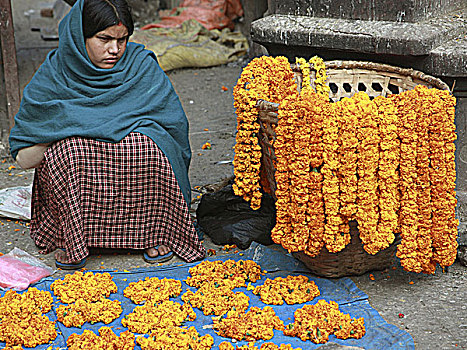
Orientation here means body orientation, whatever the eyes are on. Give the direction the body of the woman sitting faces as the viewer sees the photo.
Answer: toward the camera

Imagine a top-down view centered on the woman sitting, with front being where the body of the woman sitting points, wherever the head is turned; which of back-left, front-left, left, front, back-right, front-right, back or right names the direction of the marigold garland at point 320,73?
left

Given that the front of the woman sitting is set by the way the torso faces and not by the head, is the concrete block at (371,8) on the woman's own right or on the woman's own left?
on the woman's own left

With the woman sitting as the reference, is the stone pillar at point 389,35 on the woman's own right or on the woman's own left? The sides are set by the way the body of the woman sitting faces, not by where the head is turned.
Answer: on the woman's own left

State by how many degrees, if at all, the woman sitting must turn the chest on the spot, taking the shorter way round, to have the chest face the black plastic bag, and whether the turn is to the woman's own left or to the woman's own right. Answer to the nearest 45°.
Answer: approximately 90° to the woman's own left

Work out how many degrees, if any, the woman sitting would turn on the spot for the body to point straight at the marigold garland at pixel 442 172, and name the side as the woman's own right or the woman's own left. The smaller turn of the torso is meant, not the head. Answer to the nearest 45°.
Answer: approximately 45° to the woman's own left

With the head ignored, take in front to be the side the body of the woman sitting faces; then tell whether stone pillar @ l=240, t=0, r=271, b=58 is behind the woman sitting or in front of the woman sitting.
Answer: behind

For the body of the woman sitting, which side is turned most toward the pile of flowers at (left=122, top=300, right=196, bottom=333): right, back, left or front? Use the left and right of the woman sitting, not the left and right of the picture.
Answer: front

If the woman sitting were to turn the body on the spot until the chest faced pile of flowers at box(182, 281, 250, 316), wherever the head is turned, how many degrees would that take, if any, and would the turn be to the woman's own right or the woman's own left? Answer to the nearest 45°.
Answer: approximately 45° to the woman's own left

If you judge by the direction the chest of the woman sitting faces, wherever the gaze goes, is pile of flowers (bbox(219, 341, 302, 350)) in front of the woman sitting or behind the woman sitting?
in front

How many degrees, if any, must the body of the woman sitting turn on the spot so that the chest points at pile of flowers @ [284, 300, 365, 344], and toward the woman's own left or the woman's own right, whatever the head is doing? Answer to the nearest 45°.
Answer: approximately 45° to the woman's own left

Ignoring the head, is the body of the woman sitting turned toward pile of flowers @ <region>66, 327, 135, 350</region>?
yes

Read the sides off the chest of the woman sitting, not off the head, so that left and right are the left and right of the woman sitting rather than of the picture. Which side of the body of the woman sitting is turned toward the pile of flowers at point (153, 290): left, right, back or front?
front

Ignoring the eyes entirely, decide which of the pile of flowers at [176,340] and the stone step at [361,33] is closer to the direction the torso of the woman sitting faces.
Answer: the pile of flowers
